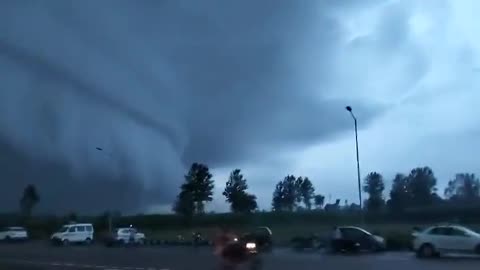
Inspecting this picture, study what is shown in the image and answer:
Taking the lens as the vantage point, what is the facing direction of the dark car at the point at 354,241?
facing to the right of the viewer

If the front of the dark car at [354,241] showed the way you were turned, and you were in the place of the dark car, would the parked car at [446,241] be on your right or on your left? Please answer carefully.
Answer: on your right
